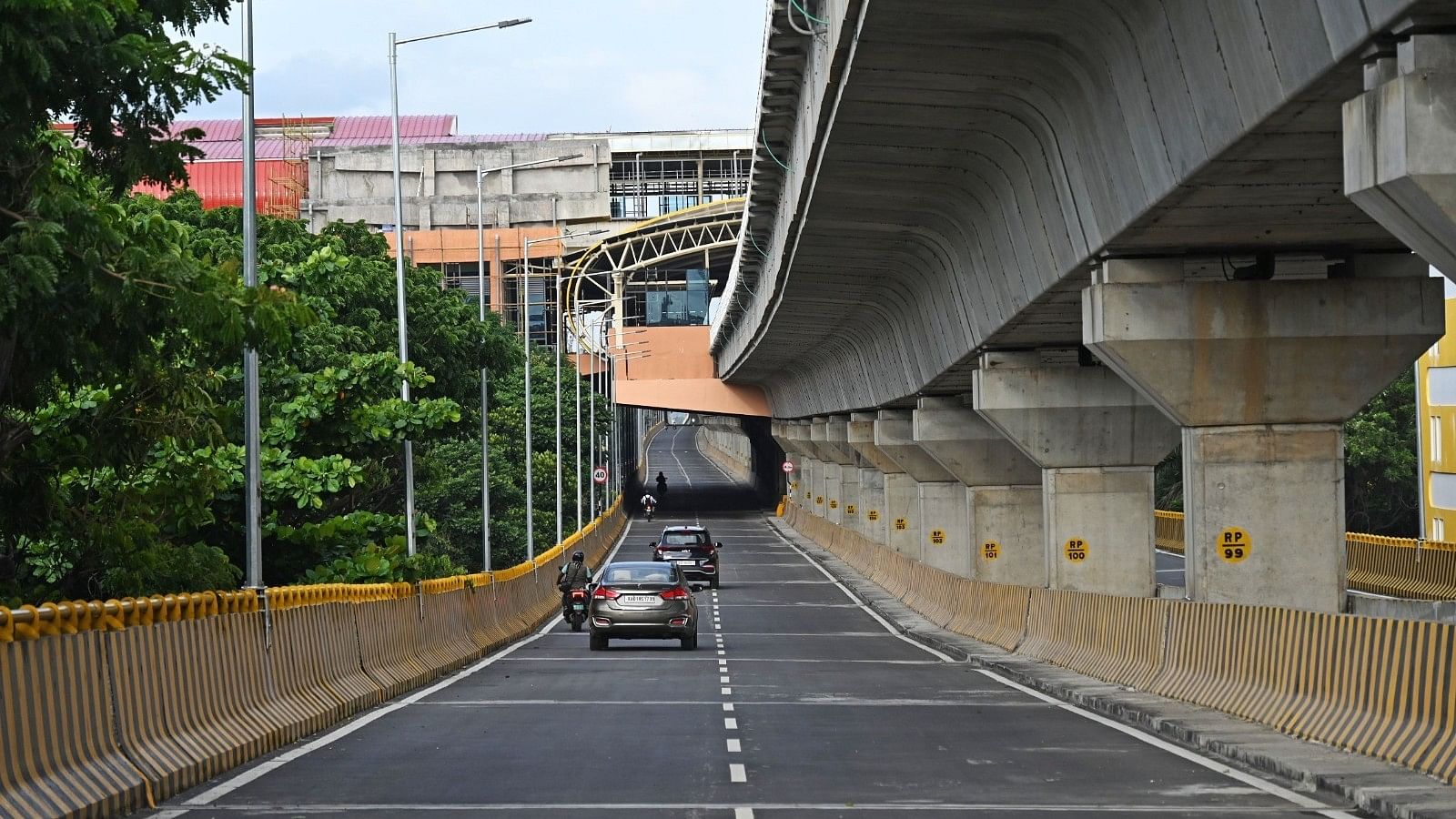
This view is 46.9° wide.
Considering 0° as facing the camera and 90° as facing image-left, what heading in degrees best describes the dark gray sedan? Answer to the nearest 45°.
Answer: approximately 180°

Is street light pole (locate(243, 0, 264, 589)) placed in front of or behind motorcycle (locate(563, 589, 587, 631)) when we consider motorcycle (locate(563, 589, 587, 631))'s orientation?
behind

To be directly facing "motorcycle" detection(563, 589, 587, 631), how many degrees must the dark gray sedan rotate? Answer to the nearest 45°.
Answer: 0° — it already faces it

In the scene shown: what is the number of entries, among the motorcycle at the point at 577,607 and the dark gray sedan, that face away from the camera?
2

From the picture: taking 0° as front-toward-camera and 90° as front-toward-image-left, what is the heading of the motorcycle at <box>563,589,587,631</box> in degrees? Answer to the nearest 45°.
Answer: approximately 180°

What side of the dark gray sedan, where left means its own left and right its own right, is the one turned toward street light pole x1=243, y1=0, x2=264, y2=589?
back

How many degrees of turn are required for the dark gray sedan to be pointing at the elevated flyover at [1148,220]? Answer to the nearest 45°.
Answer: approximately 135° to its right
